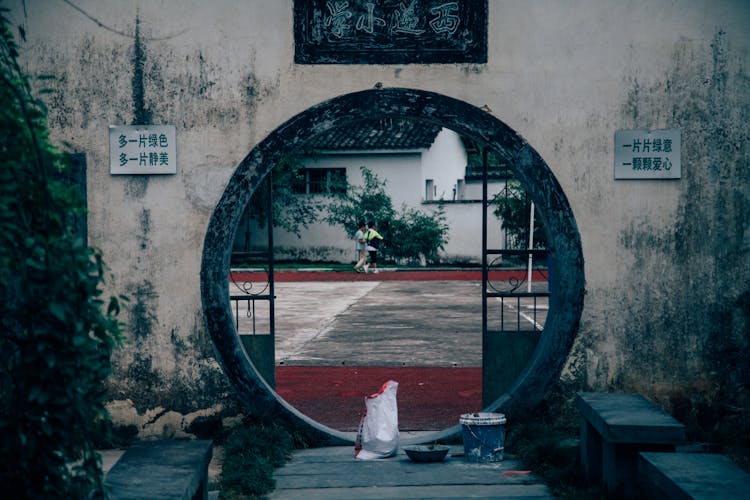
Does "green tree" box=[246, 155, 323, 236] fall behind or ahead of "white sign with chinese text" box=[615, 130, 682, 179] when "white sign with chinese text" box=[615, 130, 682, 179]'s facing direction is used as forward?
behind

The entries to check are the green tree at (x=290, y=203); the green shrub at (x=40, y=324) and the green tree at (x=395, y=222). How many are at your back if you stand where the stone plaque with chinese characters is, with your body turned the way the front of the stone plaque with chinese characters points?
2

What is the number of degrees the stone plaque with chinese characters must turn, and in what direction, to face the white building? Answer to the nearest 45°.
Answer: approximately 180°

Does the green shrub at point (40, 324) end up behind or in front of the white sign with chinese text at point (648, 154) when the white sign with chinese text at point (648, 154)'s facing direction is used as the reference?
in front

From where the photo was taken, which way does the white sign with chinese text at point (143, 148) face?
toward the camera

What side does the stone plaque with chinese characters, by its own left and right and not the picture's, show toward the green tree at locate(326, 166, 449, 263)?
back

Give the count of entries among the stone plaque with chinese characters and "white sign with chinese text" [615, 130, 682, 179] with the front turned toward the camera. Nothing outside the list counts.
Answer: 2

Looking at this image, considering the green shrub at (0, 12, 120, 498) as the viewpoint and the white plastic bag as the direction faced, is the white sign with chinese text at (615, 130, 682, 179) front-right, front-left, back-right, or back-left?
front-right

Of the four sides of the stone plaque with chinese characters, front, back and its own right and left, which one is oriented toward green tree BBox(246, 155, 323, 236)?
back

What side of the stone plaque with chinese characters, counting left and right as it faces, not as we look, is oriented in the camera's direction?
front

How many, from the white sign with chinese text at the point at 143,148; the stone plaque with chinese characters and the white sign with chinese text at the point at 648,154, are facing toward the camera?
3

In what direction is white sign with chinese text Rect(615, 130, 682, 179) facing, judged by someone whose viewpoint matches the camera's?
facing the viewer

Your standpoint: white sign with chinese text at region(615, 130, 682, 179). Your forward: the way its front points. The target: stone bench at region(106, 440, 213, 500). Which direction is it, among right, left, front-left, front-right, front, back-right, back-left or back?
front-right
